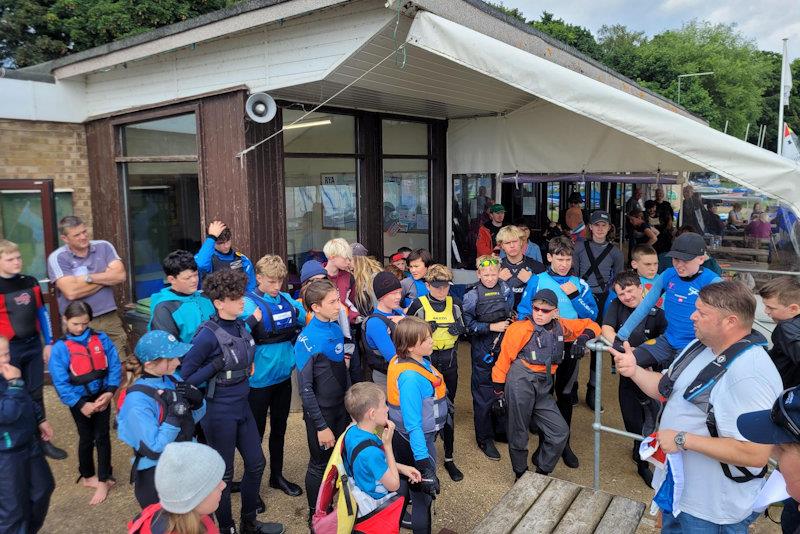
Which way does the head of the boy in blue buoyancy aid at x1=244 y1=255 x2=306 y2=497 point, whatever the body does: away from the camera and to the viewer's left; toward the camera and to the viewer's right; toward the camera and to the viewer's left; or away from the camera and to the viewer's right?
toward the camera and to the viewer's right

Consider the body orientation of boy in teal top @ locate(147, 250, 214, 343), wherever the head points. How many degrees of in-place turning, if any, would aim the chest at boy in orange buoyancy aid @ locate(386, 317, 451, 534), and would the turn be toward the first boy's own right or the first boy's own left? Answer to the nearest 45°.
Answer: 0° — they already face them

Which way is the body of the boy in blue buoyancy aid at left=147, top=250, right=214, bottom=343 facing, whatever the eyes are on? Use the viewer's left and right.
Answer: facing the viewer and to the right of the viewer

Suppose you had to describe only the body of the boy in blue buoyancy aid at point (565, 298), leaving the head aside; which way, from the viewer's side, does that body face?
toward the camera

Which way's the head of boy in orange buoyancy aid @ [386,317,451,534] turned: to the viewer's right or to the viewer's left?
to the viewer's right

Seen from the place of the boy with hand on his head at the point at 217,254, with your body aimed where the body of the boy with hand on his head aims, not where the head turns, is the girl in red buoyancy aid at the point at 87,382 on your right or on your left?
on your right
